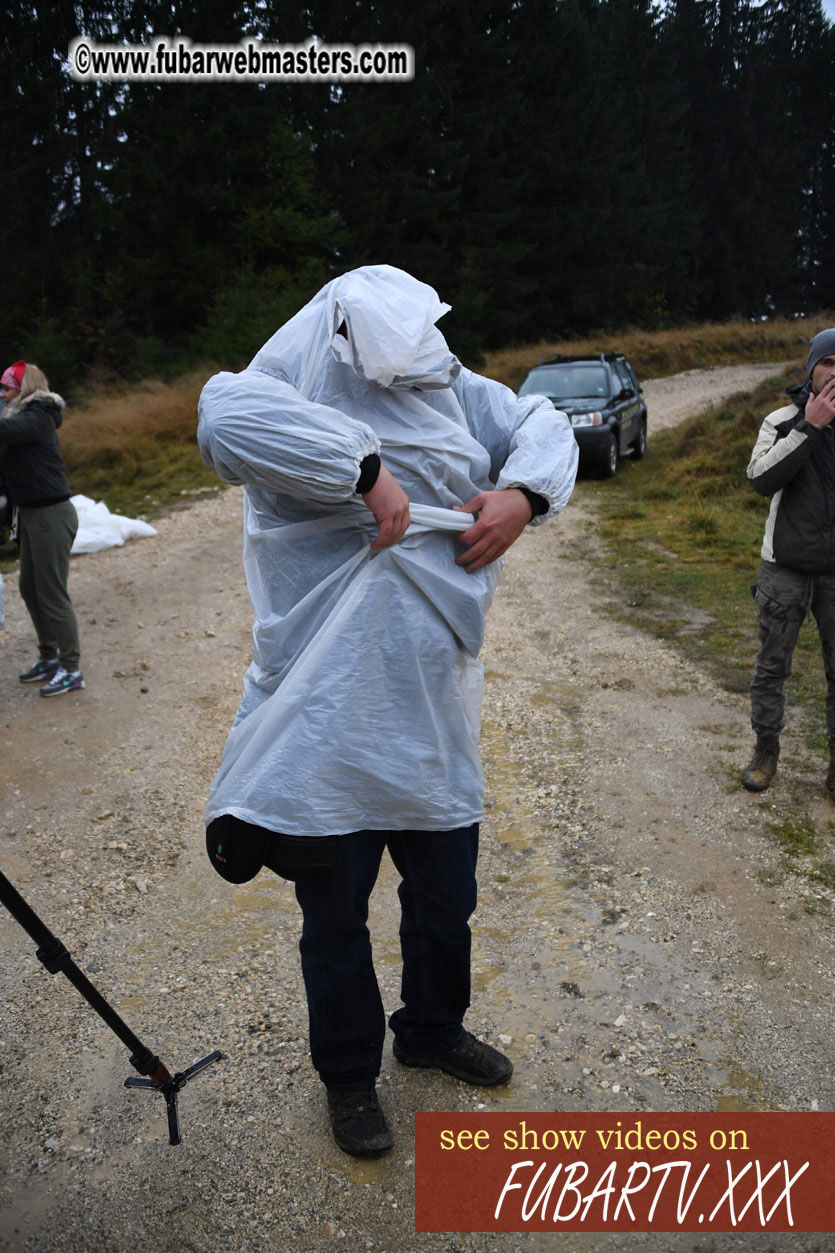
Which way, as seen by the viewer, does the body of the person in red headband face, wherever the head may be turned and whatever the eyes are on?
to the viewer's left

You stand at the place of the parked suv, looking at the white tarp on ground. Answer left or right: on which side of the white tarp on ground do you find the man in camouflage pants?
left

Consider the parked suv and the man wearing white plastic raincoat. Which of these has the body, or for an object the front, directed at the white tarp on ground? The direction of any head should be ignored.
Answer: the parked suv

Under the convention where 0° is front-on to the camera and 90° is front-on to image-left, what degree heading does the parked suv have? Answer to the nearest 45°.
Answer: approximately 45°

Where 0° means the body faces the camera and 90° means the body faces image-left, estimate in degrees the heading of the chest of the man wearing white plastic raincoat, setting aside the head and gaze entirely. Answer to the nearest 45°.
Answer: approximately 315°
